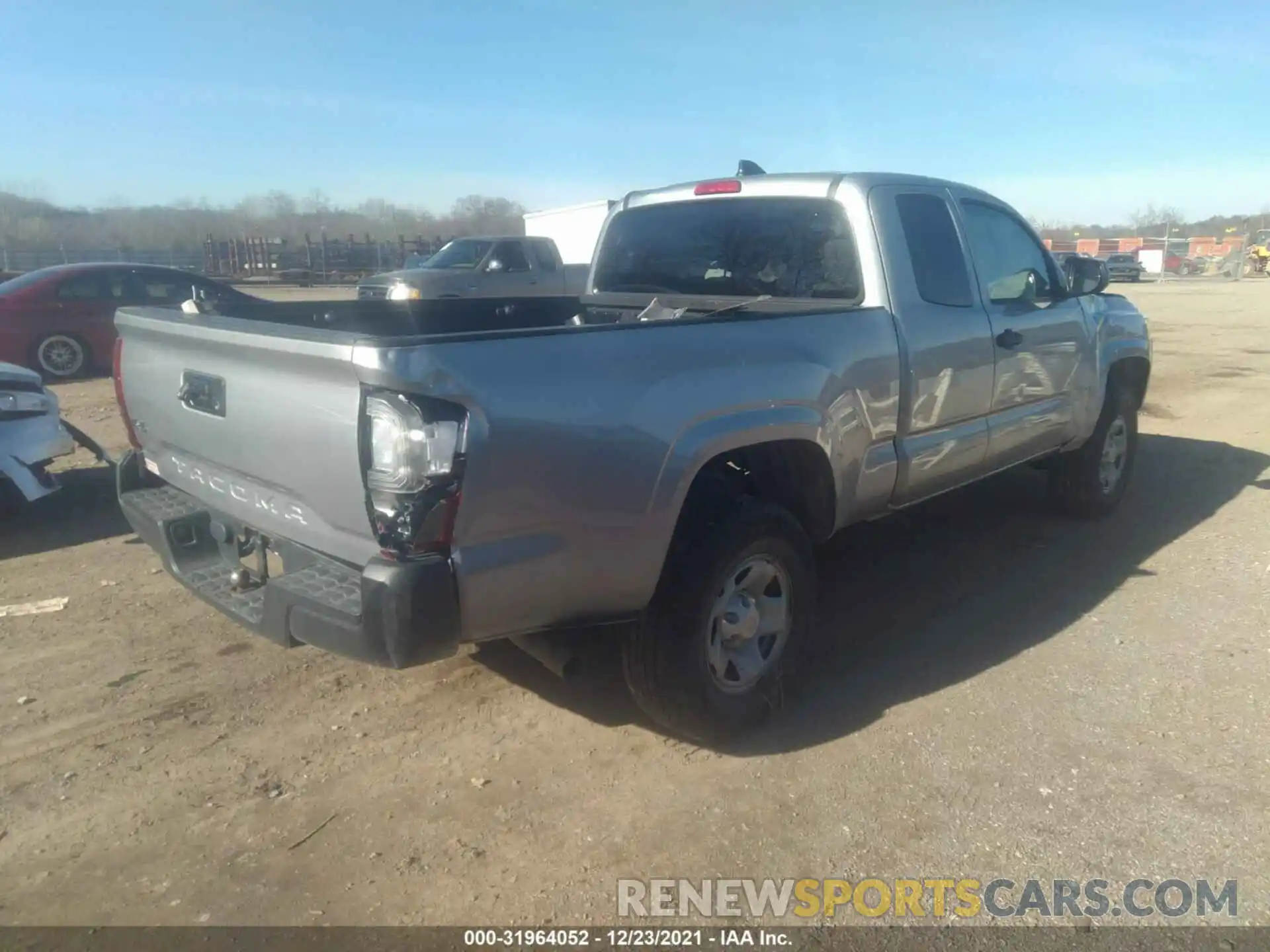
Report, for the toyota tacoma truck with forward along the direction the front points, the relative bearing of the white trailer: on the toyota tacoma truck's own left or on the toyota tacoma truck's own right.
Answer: on the toyota tacoma truck's own left

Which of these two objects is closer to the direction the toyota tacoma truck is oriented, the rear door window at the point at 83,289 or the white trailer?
the white trailer

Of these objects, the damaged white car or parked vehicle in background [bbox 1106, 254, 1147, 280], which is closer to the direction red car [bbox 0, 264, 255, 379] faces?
the parked vehicle in background

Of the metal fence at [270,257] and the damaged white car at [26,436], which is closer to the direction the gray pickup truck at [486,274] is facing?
the damaged white car

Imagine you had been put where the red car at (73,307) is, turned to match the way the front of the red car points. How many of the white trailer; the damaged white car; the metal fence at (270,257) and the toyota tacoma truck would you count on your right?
2

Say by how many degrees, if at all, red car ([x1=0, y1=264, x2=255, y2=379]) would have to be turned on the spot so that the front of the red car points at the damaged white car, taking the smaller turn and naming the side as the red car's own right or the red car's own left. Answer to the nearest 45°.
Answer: approximately 90° to the red car's own right

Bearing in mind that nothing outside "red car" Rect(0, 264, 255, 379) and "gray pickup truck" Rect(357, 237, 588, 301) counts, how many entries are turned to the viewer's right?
1

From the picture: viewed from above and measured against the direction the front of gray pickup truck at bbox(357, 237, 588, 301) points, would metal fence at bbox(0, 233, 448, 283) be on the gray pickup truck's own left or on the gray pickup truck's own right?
on the gray pickup truck's own right

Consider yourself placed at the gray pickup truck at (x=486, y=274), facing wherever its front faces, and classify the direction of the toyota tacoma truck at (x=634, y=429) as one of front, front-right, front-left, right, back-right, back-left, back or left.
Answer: front-left

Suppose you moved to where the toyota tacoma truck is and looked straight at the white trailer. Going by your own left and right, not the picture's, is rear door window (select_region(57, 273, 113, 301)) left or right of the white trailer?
left

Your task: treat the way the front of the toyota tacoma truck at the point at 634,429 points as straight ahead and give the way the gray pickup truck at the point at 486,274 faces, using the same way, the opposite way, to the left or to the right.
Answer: the opposite way

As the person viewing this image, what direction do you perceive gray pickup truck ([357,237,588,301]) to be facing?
facing the viewer and to the left of the viewer

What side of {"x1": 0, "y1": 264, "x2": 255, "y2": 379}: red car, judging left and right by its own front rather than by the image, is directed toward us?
right

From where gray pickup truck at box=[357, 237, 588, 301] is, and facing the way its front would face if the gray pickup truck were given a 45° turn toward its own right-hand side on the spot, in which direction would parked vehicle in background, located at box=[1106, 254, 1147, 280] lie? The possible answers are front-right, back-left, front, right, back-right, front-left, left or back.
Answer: back-right

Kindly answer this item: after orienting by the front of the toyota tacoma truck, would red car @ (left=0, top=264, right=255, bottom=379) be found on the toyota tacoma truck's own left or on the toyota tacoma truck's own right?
on the toyota tacoma truck's own left

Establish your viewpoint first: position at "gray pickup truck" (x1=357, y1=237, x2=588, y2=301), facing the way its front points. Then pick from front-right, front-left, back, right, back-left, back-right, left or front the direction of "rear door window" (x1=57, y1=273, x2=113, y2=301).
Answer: front

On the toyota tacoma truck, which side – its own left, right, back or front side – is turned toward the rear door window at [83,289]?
left

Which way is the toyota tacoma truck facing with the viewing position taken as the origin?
facing away from the viewer and to the right of the viewer
